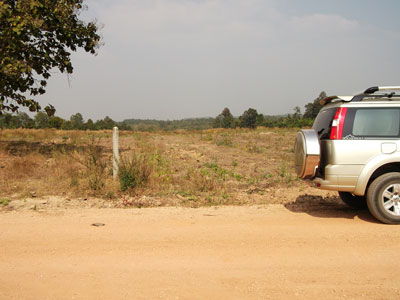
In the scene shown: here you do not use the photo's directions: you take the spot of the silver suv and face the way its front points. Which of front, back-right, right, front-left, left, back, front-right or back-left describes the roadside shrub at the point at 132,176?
back-left

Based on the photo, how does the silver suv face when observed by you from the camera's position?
facing away from the viewer and to the right of the viewer

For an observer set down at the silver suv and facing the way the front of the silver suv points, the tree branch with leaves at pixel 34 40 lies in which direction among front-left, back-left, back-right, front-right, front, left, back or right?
back-left
